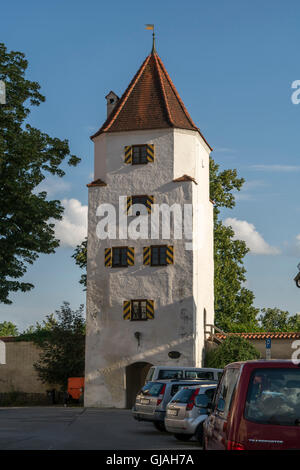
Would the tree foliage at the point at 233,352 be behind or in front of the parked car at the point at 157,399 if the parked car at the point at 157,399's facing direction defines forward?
in front

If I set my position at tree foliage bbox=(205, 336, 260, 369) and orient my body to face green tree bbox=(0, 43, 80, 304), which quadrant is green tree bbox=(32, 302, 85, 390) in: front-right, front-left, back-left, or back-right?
front-right

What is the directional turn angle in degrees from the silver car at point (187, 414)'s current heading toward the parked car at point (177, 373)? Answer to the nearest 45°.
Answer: approximately 45° to its left

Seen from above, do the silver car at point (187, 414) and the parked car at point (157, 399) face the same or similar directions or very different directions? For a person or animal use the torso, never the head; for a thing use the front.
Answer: same or similar directions

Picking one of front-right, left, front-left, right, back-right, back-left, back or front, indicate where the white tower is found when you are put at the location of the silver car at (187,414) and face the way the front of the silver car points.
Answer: front-left

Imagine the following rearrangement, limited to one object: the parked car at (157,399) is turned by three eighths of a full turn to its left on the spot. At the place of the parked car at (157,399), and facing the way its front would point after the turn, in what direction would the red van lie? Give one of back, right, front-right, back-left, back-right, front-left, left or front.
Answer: left

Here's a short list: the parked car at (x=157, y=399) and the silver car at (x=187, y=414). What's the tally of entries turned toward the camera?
0

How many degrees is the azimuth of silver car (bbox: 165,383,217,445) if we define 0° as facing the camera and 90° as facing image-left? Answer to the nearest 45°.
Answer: approximately 225°

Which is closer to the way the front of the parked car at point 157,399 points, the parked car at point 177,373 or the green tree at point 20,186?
the parked car
